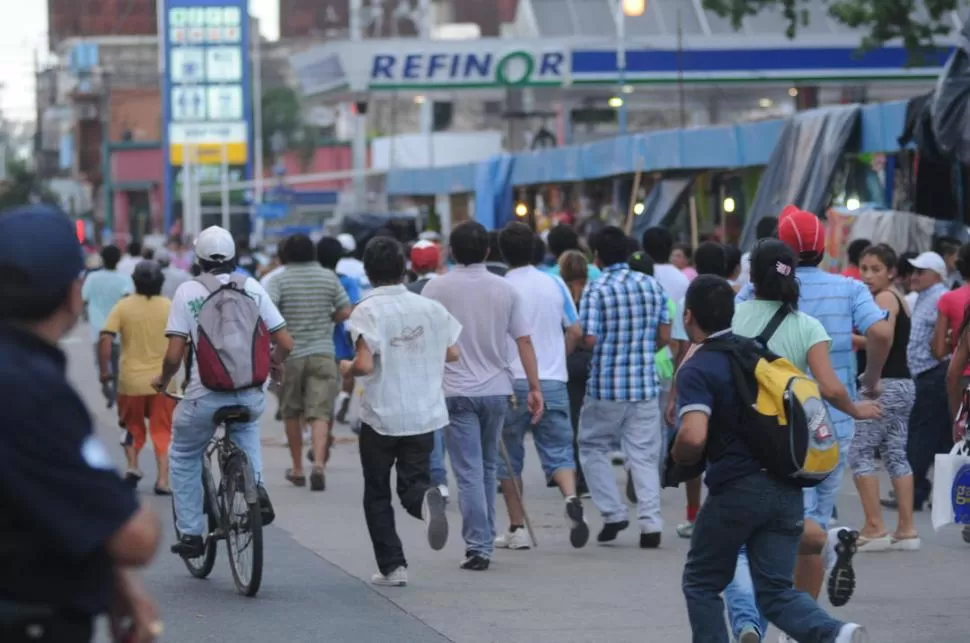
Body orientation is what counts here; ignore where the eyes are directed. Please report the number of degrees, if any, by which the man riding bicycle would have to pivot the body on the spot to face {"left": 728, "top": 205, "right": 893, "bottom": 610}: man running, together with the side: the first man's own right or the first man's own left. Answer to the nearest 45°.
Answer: approximately 135° to the first man's own right

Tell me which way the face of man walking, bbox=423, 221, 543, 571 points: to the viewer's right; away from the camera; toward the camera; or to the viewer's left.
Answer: away from the camera

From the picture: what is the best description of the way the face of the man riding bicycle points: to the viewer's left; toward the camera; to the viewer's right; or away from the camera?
away from the camera

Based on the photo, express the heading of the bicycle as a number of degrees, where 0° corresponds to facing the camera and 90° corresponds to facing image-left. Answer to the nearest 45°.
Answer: approximately 135°

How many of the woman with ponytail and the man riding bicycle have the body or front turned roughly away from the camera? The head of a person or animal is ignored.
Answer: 2

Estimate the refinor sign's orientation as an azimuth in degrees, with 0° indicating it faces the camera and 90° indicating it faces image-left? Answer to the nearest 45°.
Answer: approximately 0°

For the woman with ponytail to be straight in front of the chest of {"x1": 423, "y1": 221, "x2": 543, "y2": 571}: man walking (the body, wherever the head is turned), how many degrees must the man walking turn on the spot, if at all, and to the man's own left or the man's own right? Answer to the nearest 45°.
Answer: approximately 135° to the man's own right

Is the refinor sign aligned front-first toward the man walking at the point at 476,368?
yes

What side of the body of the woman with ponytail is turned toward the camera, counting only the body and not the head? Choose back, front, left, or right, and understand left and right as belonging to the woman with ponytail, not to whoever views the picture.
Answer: back

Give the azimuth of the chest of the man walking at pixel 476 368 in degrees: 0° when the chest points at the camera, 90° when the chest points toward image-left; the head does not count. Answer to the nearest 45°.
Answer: approximately 180°

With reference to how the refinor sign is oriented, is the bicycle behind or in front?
in front

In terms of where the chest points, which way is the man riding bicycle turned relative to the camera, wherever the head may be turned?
away from the camera

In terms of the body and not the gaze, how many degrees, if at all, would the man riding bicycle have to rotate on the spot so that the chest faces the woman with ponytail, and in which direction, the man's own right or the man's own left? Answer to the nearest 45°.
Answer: approximately 135° to the man's own right
